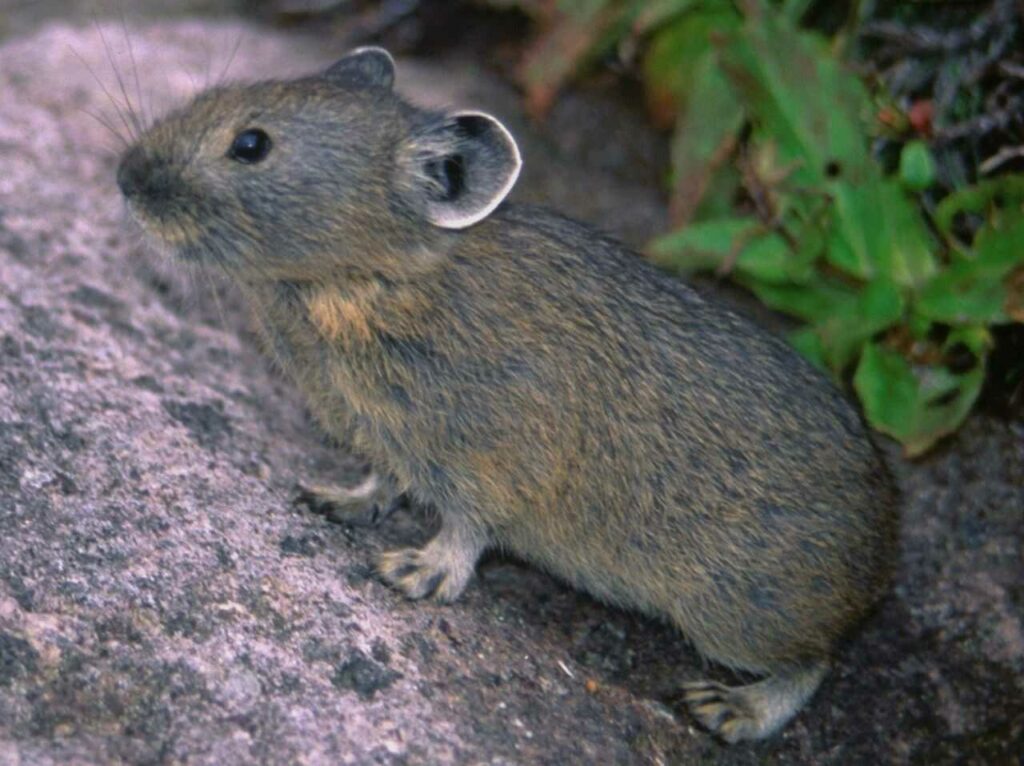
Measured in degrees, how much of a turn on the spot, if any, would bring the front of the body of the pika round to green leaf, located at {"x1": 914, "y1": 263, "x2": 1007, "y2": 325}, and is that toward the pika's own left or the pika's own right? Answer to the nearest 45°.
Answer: approximately 135° to the pika's own right

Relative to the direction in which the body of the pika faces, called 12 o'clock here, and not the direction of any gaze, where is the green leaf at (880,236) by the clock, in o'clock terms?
The green leaf is roughly at 4 o'clock from the pika.

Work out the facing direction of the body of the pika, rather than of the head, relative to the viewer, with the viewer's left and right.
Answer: facing to the left of the viewer

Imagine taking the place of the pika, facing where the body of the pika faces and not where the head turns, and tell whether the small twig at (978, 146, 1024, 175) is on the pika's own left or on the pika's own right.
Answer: on the pika's own right

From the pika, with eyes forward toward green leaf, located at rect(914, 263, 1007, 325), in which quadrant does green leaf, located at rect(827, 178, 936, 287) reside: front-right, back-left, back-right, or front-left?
front-left

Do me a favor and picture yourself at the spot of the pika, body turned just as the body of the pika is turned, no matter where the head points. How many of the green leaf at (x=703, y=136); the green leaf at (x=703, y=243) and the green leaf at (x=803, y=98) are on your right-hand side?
3

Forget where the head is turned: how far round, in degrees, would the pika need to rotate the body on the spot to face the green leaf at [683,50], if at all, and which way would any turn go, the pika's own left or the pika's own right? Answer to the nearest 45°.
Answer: approximately 90° to the pika's own right

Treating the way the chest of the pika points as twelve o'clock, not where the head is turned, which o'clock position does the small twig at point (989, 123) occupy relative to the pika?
The small twig is roughly at 4 o'clock from the pika.

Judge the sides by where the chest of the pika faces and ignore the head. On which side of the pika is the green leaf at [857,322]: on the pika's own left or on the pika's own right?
on the pika's own right

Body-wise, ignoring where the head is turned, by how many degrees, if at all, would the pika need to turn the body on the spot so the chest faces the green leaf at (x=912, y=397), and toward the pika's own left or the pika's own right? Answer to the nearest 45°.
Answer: approximately 135° to the pika's own right

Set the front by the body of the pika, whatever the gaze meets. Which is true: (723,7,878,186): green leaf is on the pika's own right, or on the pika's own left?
on the pika's own right
